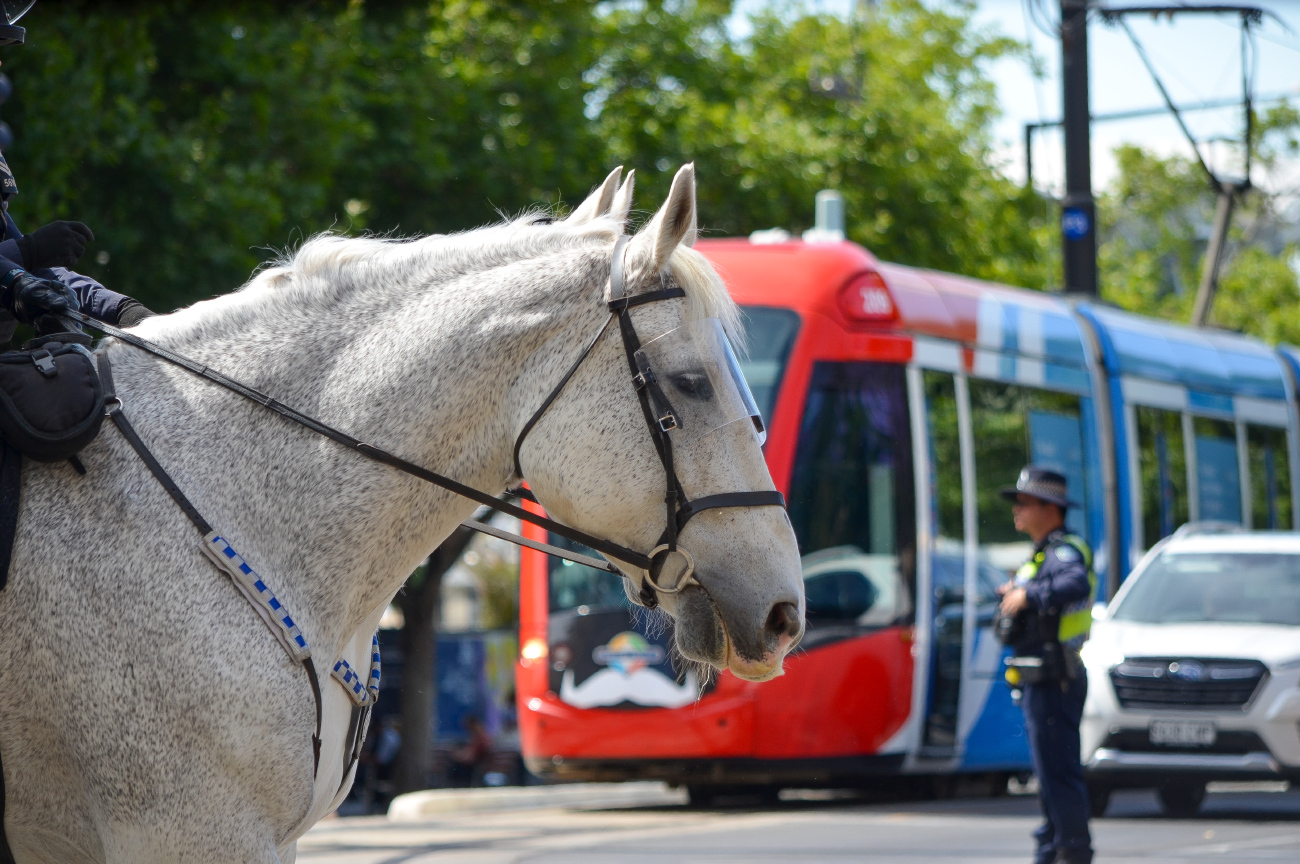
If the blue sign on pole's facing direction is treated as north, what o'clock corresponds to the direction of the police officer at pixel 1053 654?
The police officer is roughly at 12 o'clock from the blue sign on pole.

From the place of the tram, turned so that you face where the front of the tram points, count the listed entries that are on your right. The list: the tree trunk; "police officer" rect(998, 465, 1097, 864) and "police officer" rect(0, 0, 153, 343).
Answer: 1

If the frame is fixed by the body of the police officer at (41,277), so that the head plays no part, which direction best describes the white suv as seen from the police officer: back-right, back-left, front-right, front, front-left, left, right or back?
front-left

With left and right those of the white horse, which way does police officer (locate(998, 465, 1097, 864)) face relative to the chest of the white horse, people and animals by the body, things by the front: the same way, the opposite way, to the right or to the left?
the opposite way

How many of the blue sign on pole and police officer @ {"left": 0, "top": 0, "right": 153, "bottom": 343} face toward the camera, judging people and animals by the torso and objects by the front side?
1

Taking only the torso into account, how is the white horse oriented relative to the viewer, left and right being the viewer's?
facing to the right of the viewer

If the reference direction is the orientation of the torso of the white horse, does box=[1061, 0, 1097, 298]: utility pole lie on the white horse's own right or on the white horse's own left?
on the white horse's own left

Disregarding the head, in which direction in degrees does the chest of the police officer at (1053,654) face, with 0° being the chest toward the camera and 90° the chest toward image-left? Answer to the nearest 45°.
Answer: approximately 90°

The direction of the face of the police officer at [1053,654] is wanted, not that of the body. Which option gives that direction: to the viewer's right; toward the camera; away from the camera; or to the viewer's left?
to the viewer's left

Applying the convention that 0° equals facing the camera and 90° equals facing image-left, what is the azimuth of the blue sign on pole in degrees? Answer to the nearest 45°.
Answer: approximately 0°

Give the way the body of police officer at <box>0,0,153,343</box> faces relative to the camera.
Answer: to the viewer's right

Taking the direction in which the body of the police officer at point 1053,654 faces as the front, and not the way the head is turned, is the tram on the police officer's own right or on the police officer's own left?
on the police officer's own right

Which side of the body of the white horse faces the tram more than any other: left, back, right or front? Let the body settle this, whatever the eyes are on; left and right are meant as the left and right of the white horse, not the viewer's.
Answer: left
